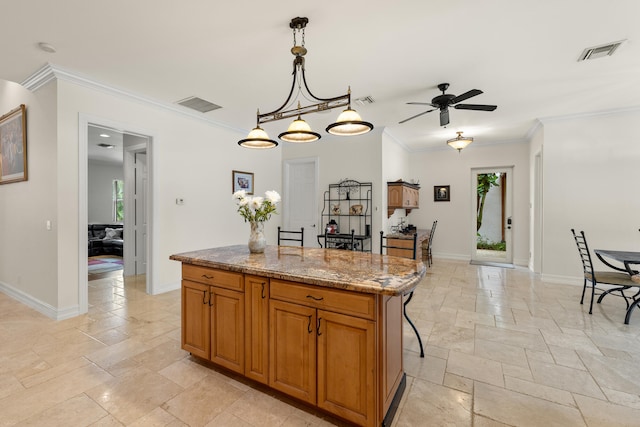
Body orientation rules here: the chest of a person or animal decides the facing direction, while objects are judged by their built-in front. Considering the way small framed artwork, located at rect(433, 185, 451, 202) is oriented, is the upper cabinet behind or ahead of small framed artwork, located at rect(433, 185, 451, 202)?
ahead

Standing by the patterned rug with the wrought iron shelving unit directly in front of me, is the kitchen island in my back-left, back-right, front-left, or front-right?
front-right

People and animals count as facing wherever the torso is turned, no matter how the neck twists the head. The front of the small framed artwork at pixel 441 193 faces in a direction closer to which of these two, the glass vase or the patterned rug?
the glass vase

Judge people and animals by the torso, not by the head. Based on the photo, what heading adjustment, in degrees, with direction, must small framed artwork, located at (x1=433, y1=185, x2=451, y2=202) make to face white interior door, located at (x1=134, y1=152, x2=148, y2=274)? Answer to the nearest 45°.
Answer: approximately 45° to its right

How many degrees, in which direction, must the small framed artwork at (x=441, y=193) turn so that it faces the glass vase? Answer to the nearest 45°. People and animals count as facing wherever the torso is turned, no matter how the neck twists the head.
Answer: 0° — it already faces it

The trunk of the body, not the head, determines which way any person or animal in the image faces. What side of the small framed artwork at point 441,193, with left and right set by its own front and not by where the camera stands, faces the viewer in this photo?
front

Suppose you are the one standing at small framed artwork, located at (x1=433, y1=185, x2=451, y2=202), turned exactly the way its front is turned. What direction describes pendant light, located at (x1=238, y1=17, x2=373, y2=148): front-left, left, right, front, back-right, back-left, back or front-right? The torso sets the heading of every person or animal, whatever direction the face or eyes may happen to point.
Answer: front

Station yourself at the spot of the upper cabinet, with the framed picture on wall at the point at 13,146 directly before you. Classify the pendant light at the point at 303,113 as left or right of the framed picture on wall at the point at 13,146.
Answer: left

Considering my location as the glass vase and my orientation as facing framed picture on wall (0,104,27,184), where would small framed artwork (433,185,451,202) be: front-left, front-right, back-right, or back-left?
back-right

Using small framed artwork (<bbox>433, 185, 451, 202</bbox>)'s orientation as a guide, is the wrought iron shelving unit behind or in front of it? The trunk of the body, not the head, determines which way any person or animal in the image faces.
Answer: in front

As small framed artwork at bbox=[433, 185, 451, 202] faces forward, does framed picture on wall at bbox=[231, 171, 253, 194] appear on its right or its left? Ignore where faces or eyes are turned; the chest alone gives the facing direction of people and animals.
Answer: on its right
